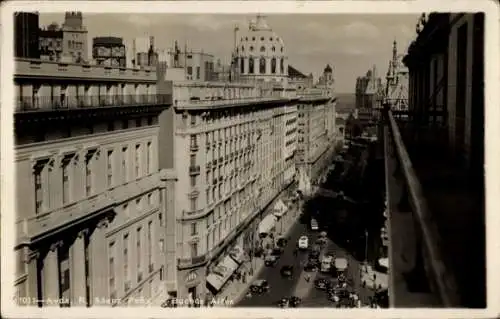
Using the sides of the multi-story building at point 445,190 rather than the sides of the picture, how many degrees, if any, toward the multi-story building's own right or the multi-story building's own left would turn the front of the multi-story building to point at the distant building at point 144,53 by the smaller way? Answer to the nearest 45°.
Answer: approximately 45° to the multi-story building's own right

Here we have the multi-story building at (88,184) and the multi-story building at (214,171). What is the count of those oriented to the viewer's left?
0

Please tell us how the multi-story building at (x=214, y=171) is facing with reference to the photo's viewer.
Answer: facing the viewer and to the right of the viewer

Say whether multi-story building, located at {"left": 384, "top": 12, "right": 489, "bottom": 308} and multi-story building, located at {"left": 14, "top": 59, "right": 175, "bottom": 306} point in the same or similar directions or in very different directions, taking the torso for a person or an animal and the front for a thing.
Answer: very different directions

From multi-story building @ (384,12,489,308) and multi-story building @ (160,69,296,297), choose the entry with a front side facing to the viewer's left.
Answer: multi-story building @ (384,12,489,308)

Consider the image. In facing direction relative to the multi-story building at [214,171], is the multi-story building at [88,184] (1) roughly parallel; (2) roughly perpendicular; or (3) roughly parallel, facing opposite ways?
roughly parallel

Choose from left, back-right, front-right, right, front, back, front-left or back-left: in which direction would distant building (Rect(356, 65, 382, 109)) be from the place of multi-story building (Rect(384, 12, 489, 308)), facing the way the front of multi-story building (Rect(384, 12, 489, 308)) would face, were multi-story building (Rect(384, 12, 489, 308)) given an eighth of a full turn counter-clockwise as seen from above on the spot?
back-right

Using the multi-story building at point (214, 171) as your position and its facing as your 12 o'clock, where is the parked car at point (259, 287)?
The parked car is roughly at 1 o'clock from the multi-story building.

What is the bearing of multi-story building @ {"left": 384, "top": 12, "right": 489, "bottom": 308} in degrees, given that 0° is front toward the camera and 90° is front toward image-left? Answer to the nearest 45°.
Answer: approximately 90°

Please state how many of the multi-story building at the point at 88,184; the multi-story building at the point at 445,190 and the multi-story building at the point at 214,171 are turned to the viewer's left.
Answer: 1
